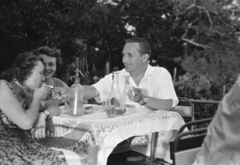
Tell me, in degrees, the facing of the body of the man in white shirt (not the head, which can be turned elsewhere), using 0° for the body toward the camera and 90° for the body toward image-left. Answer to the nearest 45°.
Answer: approximately 45°

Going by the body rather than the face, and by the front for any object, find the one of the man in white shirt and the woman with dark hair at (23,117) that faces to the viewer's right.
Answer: the woman with dark hair

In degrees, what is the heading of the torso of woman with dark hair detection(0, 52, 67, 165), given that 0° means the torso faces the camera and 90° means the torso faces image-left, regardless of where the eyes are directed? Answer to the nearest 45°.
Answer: approximately 270°

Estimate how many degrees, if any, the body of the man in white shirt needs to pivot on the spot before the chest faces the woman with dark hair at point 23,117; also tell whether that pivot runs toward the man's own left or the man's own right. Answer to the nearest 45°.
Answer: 0° — they already face them

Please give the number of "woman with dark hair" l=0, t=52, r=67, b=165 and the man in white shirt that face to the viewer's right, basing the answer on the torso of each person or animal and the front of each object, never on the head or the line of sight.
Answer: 1

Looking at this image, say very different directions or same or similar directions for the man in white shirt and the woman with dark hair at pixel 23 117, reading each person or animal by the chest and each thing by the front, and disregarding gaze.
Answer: very different directions
